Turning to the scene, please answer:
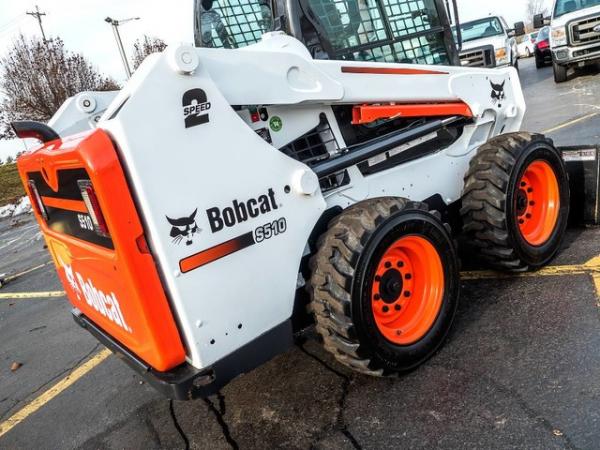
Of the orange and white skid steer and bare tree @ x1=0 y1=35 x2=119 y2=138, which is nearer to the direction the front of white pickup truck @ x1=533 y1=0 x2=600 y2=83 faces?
the orange and white skid steer

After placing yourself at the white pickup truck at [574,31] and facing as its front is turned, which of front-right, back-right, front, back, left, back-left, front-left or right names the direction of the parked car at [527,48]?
back

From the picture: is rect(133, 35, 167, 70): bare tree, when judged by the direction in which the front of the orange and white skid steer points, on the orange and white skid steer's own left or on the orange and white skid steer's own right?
on the orange and white skid steer's own left

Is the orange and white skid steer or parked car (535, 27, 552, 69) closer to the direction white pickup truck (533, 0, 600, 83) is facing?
the orange and white skid steer

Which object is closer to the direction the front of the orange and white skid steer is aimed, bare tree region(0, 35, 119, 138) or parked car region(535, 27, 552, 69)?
the parked car

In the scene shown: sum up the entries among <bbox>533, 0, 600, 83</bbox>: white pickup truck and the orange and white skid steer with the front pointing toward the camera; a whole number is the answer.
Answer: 1

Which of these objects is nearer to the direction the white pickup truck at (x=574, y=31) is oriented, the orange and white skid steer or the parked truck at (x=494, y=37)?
the orange and white skid steer

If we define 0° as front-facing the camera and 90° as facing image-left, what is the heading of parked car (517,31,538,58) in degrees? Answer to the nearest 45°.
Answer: approximately 45°

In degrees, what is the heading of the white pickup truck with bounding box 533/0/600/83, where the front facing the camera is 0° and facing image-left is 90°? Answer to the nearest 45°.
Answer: approximately 0°

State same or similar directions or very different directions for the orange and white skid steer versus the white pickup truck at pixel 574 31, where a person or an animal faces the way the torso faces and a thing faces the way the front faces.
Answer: very different directions

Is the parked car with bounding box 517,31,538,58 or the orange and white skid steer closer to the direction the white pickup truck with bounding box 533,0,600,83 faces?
the orange and white skid steer

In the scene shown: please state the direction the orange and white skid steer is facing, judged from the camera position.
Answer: facing away from the viewer and to the right of the viewer
